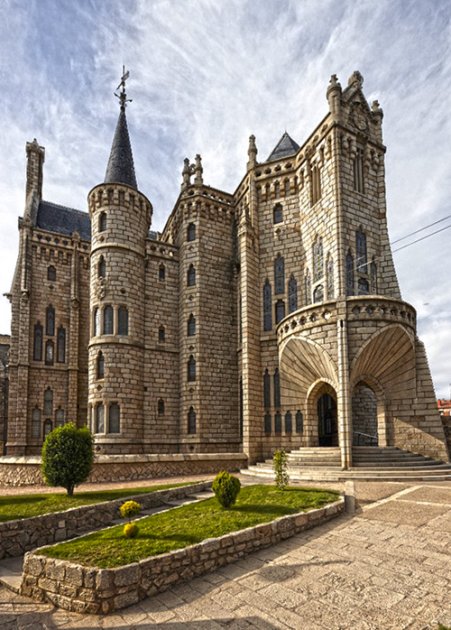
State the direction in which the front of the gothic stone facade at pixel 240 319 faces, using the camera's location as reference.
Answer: facing the viewer and to the right of the viewer

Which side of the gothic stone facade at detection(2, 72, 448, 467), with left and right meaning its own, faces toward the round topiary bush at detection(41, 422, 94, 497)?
right

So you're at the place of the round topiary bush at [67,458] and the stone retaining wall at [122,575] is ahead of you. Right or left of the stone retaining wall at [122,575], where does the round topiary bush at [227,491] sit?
left

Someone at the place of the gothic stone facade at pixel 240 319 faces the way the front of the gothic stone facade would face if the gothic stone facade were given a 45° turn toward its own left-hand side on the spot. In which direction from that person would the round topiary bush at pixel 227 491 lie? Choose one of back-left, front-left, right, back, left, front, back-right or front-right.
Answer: right

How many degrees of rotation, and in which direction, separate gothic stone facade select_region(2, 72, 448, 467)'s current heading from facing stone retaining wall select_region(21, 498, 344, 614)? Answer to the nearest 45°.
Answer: approximately 45° to its right
